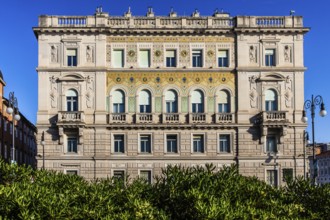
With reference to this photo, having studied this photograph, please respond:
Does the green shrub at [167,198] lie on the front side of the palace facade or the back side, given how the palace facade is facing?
on the front side

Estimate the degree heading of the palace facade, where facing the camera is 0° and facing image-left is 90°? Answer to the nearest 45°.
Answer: approximately 0°
